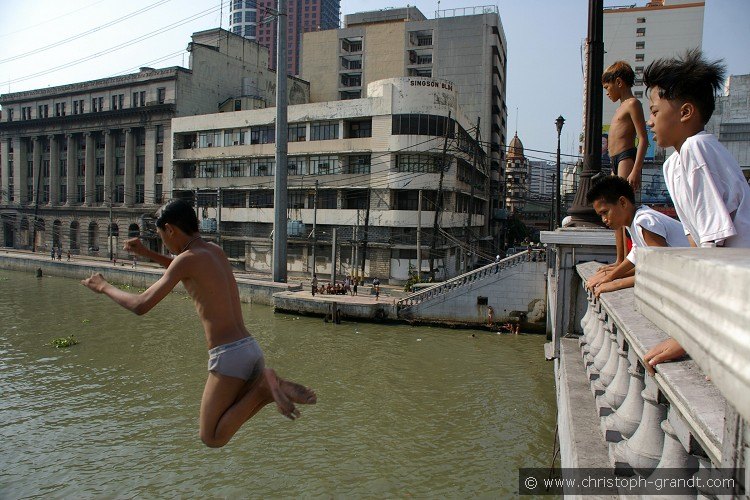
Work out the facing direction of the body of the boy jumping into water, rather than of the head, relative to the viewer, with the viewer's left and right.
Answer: facing away from the viewer and to the left of the viewer

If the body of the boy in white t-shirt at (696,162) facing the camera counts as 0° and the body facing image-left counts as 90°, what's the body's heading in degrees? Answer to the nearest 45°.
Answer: approximately 90°

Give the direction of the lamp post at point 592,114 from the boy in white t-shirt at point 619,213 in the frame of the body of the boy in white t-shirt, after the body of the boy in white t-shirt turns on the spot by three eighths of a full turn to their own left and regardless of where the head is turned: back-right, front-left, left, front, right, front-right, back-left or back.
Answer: back-left

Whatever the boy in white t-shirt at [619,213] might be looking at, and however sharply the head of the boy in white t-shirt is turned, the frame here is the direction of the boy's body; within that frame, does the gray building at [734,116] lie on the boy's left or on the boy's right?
on the boy's right

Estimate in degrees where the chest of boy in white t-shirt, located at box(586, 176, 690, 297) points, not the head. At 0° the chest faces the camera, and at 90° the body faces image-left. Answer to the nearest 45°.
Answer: approximately 90°

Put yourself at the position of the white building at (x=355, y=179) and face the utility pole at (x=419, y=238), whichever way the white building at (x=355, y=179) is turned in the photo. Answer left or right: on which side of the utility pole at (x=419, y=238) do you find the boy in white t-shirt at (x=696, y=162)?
right

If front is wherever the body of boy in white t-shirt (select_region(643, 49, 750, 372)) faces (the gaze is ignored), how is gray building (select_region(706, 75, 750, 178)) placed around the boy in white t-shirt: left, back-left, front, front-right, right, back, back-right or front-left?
right

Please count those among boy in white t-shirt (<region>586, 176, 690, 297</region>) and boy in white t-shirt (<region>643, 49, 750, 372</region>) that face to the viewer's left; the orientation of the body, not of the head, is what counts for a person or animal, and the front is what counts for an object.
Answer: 2

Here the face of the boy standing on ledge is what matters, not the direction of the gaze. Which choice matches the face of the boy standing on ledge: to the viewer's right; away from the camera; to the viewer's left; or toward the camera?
to the viewer's left

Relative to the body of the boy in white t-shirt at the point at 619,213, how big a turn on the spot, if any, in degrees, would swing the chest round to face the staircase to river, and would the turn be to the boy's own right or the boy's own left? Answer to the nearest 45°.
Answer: approximately 90° to the boy's own right
